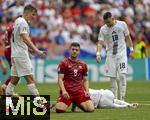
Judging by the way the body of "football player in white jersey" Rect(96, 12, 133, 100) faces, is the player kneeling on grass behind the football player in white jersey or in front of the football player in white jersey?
in front

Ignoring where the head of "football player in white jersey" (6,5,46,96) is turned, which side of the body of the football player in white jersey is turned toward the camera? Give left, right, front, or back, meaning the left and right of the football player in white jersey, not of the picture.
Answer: right

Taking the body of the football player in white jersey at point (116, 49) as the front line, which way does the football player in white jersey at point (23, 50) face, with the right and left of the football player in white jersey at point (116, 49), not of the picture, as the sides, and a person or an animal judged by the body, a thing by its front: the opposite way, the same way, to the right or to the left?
to the left

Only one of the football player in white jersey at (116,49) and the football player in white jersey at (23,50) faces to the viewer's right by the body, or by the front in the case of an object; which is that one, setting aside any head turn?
the football player in white jersey at (23,50)

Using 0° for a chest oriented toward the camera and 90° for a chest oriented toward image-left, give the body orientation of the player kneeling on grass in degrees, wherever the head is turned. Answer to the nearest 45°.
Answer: approximately 0°

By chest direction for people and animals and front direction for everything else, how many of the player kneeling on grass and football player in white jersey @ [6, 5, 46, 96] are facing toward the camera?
1

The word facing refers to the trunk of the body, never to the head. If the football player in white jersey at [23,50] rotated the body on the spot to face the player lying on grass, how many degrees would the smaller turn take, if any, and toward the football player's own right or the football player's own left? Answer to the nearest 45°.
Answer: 0° — they already face them

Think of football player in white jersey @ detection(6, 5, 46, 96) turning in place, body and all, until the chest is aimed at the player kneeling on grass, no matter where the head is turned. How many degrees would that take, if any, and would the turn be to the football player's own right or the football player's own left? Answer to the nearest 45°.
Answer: approximately 45° to the football player's own right

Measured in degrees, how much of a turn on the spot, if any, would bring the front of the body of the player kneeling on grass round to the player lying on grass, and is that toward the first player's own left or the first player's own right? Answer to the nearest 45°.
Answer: approximately 135° to the first player's own left
